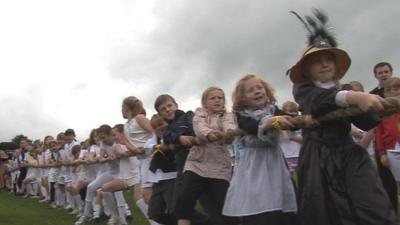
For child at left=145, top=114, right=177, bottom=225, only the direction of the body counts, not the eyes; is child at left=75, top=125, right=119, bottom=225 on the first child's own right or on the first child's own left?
on the first child's own right

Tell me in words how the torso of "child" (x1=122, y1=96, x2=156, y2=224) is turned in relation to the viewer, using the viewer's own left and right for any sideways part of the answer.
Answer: facing to the left of the viewer

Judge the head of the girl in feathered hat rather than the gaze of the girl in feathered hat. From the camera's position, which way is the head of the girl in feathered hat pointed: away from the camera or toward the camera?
toward the camera

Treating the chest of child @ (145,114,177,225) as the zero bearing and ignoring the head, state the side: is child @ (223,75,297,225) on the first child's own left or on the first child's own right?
on the first child's own left

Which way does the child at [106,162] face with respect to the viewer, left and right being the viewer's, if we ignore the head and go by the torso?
facing the viewer and to the left of the viewer
